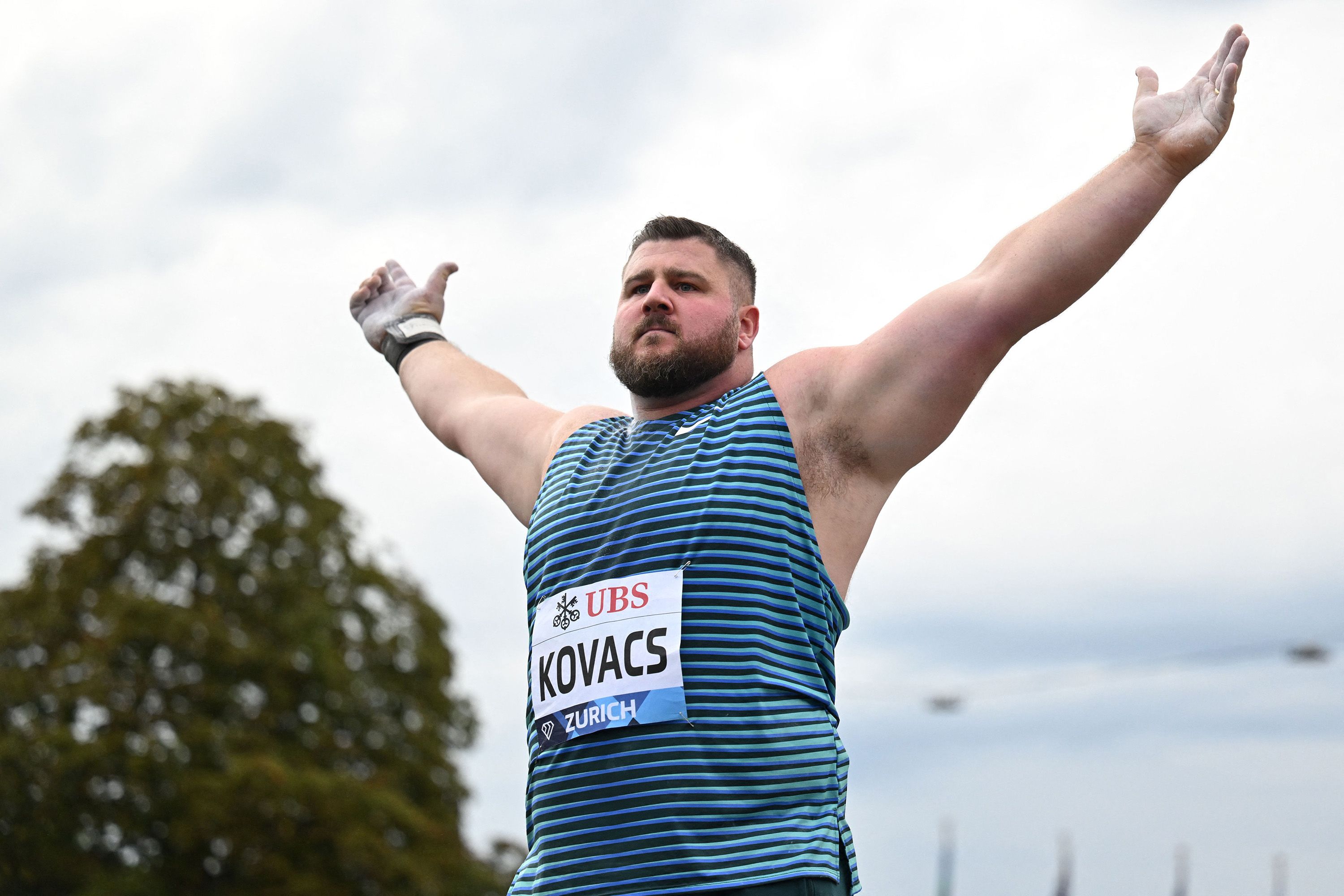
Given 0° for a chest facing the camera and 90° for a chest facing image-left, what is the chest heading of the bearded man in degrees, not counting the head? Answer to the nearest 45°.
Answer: approximately 45°

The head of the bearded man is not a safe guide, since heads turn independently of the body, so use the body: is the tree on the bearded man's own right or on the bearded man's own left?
on the bearded man's own right
